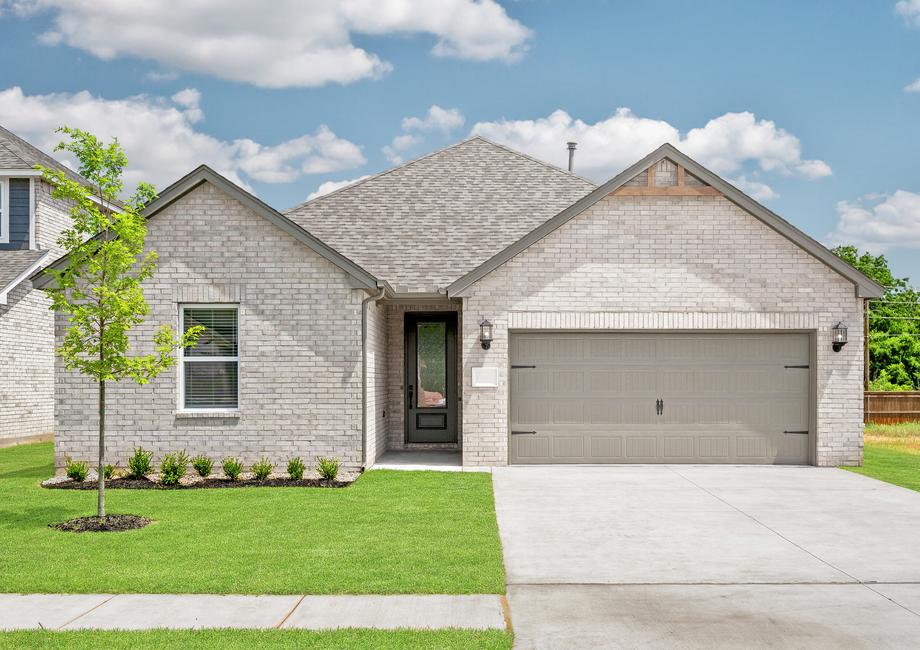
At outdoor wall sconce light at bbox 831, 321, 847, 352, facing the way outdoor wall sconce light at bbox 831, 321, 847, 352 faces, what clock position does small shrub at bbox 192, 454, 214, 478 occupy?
The small shrub is roughly at 2 o'clock from the outdoor wall sconce light.

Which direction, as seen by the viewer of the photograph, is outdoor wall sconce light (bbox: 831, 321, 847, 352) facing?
facing the viewer

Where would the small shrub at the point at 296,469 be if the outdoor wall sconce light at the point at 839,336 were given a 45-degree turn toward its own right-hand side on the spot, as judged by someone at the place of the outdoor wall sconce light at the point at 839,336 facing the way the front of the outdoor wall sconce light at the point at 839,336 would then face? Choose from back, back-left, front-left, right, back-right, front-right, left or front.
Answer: front

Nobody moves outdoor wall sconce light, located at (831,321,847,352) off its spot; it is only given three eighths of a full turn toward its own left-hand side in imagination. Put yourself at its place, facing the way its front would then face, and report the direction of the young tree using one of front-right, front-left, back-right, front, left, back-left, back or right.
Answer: back

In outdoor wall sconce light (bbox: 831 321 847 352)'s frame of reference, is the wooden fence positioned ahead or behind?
behind
